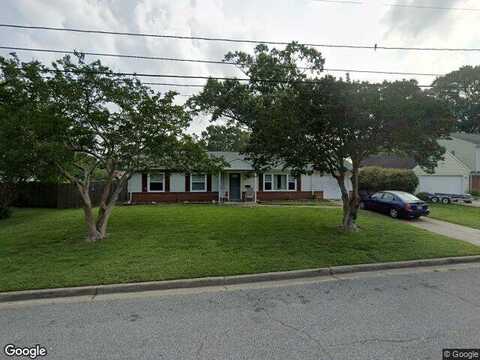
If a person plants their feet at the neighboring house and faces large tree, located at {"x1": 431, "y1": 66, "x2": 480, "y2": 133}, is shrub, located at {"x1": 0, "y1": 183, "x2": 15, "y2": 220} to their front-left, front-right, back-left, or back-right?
back-left

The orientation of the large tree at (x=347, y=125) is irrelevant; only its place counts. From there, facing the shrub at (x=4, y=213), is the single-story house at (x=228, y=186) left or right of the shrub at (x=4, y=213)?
right

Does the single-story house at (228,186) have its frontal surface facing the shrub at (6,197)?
no

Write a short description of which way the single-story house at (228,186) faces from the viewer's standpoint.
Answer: facing the viewer

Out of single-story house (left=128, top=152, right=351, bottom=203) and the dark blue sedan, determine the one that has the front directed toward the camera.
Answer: the single-story house

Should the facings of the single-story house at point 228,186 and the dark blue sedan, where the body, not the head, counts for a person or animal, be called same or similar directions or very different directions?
very different directions

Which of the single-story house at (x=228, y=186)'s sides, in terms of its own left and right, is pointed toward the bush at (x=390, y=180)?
left

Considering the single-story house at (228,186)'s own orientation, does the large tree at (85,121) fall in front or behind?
in front

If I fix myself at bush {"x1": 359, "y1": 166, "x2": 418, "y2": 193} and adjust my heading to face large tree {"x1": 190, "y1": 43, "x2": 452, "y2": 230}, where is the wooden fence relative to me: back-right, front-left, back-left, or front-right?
front-right

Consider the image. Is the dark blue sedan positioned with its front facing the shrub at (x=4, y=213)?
no

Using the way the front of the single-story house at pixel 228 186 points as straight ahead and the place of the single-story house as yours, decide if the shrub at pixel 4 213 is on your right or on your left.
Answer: on your right

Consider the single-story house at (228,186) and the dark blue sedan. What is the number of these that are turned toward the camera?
1

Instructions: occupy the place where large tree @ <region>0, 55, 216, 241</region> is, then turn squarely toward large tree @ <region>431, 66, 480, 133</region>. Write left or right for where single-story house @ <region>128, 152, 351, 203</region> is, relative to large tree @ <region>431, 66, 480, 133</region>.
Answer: left

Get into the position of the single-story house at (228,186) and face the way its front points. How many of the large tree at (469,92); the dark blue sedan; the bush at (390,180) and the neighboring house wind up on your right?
0

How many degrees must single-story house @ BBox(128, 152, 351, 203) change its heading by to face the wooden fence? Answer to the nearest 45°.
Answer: approximately 90° to its right

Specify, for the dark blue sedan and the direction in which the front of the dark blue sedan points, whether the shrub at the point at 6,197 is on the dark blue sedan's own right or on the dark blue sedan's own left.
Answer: on the dark blue sedan's own left
